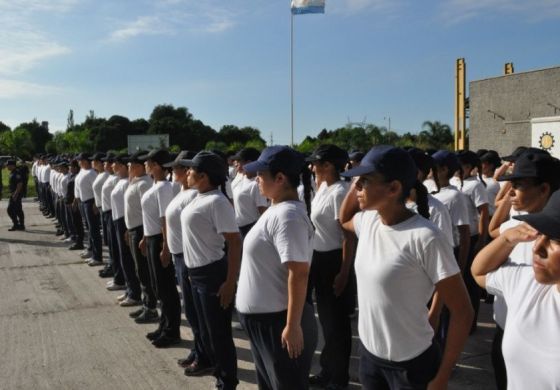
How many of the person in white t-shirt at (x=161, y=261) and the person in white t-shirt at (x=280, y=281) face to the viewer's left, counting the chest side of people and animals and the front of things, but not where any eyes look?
2

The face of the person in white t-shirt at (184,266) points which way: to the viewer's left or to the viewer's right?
to the viewer's left

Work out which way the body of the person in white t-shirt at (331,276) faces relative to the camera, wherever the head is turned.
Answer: to the viewer's left

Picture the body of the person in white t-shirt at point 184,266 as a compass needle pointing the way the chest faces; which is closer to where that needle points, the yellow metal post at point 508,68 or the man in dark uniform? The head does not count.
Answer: the man in dark uniform

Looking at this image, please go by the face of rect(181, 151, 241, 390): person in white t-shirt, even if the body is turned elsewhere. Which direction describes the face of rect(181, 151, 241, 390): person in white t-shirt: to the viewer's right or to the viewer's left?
to the viewer's left

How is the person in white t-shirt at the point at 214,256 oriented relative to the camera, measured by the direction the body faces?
to the viewer's left

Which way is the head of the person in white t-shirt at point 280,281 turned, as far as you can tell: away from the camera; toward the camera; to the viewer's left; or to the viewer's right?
to the viewer's left

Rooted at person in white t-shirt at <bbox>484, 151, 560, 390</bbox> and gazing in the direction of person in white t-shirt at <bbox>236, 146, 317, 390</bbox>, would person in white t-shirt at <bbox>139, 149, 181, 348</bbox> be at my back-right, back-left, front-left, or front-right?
front-right

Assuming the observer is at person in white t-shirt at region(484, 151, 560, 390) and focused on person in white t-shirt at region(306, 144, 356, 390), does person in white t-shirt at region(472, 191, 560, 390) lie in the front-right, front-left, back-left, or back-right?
back-left

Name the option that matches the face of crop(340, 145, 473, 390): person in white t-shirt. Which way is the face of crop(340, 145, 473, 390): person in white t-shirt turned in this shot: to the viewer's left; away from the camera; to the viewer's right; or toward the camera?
to the viewer's left

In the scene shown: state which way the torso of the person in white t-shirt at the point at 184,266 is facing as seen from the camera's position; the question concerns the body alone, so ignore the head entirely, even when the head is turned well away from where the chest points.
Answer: to the viewer's left

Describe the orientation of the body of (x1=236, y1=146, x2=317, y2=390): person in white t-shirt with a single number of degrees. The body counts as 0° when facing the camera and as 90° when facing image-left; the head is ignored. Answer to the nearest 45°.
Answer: approximately 90°

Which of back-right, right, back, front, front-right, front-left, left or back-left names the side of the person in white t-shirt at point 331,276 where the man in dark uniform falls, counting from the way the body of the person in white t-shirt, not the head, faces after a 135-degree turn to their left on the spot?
back
